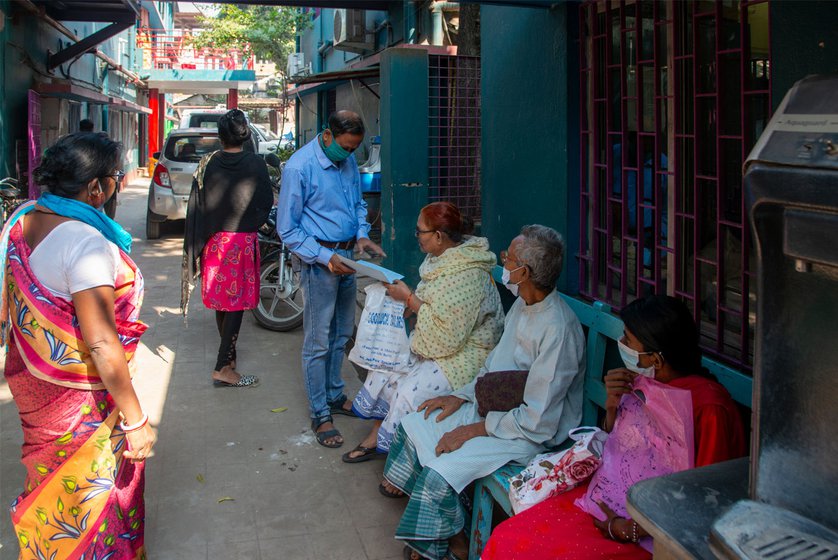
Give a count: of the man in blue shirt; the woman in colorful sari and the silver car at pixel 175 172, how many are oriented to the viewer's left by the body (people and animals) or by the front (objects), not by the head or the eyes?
0

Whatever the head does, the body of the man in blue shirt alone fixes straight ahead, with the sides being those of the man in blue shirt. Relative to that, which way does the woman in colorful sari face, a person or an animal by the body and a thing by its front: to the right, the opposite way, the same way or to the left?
to the left

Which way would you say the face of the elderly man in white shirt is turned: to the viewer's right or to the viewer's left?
to the viewer's left

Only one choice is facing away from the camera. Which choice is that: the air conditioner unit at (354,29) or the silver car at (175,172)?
the silver car

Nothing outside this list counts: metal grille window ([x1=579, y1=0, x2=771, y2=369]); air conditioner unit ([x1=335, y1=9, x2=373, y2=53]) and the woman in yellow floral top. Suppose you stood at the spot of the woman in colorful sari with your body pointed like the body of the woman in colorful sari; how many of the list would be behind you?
0

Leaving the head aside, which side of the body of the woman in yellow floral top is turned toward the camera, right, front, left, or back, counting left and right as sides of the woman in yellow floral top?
left

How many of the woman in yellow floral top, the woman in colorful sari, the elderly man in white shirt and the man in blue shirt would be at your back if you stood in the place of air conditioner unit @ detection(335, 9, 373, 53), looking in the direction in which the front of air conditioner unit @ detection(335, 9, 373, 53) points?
0

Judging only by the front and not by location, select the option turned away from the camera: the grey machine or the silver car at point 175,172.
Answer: the silver car

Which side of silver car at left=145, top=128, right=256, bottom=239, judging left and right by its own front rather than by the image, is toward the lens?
back

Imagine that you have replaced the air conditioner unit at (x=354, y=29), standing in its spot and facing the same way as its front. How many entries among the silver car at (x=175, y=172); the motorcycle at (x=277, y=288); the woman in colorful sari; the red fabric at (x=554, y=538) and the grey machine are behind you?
0

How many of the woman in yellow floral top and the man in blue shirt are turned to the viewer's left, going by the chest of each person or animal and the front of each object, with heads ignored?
1

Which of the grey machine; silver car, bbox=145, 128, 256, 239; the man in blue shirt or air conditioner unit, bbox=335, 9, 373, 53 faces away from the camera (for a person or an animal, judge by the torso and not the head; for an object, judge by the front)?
the silver car

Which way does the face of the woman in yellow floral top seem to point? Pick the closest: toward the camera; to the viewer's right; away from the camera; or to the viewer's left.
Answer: to the viewer's left
